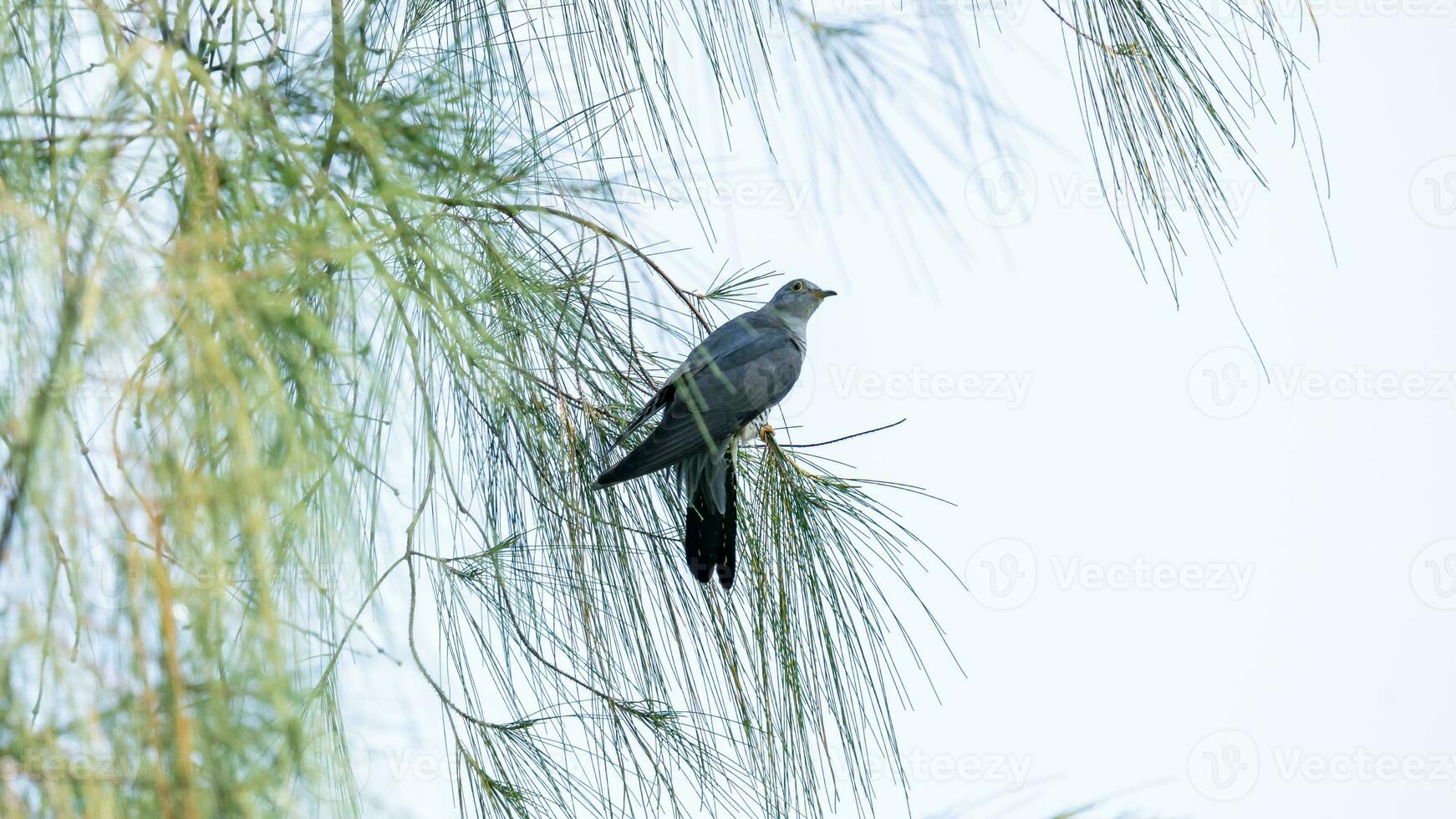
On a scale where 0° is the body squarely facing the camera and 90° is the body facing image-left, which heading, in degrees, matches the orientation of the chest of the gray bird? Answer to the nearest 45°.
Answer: approximately 270°
